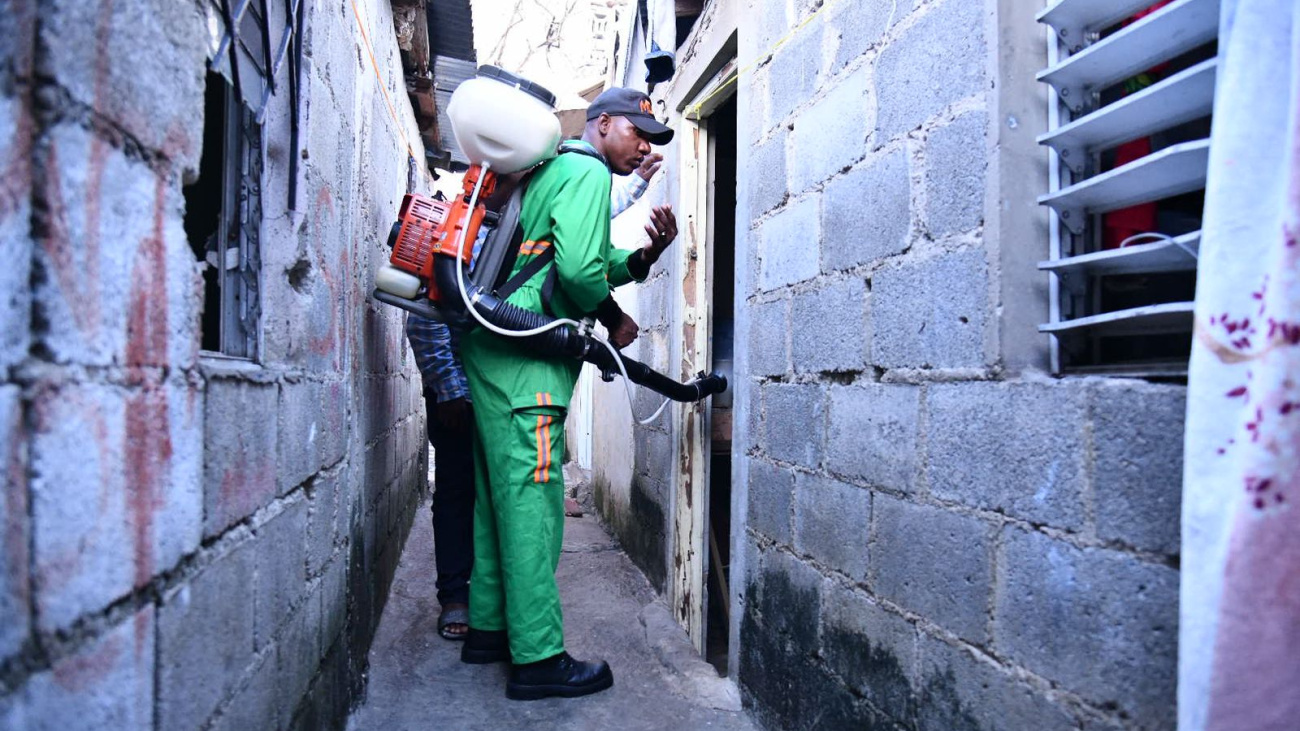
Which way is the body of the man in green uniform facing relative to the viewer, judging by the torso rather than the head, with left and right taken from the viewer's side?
facing to the right of the viewer

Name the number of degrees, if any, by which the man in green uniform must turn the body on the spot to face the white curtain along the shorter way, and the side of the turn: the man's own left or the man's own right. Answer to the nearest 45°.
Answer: approximately 45° to the man's own right

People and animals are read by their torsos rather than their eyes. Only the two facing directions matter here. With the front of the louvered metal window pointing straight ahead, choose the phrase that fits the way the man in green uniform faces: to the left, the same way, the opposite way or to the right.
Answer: the opposite way

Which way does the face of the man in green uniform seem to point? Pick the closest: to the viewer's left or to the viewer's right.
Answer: to the viewer's right

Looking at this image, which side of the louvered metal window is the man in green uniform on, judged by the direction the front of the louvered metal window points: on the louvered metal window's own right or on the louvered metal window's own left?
on the louvered metal window's own right

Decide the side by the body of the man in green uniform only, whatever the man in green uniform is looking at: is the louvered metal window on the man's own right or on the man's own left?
on the man's own right

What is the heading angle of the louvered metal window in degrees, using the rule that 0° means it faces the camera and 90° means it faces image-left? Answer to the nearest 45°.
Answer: approximately 45°

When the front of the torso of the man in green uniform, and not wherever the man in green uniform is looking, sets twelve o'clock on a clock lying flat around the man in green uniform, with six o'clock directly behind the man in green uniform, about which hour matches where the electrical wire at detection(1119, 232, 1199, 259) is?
The electrical wire is roughly at 2 o'clock from the man in green uniform.

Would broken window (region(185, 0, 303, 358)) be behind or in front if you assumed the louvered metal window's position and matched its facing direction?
in front

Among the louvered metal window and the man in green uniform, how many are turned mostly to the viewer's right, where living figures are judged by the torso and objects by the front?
1
